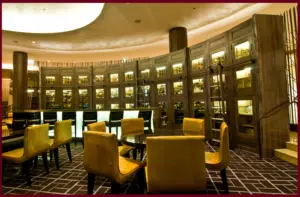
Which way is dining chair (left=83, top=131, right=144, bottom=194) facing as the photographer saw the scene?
facing away from the viewer and to the right of the viewer

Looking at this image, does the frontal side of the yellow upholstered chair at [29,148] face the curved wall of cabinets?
no

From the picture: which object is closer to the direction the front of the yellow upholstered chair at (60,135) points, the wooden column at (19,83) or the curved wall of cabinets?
the wooden column

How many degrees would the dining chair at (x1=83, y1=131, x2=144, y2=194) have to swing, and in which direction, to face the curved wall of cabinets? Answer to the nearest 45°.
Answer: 0° — it already faces it

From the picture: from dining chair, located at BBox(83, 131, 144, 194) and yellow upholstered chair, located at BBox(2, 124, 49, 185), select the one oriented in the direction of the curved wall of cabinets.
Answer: the dining chair

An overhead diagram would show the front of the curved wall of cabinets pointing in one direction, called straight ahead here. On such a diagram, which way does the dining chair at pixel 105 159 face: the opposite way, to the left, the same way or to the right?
the opposite way

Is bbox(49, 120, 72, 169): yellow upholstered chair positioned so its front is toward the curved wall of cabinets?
no

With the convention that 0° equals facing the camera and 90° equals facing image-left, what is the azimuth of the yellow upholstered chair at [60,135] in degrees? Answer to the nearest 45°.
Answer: approximately 135°

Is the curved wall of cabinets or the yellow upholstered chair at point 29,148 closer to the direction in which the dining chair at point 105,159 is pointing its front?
the curved wall of cabinets

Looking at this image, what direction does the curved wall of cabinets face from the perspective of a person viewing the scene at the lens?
facing the viewer and to the left of the viewer

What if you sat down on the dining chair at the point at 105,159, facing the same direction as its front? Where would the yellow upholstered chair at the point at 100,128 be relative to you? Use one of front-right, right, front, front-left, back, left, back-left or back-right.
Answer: front-left

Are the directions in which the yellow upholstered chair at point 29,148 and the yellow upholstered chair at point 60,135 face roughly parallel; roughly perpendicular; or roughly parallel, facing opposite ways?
roughly parallel

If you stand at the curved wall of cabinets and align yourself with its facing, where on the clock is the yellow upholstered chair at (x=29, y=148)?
The yellow upholstered chair is roughly at 12 o'clock from the curved wall of cabinets.

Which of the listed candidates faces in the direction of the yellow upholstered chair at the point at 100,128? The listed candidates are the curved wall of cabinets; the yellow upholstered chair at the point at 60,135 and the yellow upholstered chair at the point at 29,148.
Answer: the curved wall of cabinets

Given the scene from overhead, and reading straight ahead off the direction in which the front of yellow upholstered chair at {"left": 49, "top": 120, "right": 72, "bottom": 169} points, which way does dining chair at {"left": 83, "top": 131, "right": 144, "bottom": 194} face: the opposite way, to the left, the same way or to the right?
to the right

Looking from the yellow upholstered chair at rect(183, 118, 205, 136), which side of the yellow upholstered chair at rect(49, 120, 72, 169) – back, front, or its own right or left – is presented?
back
